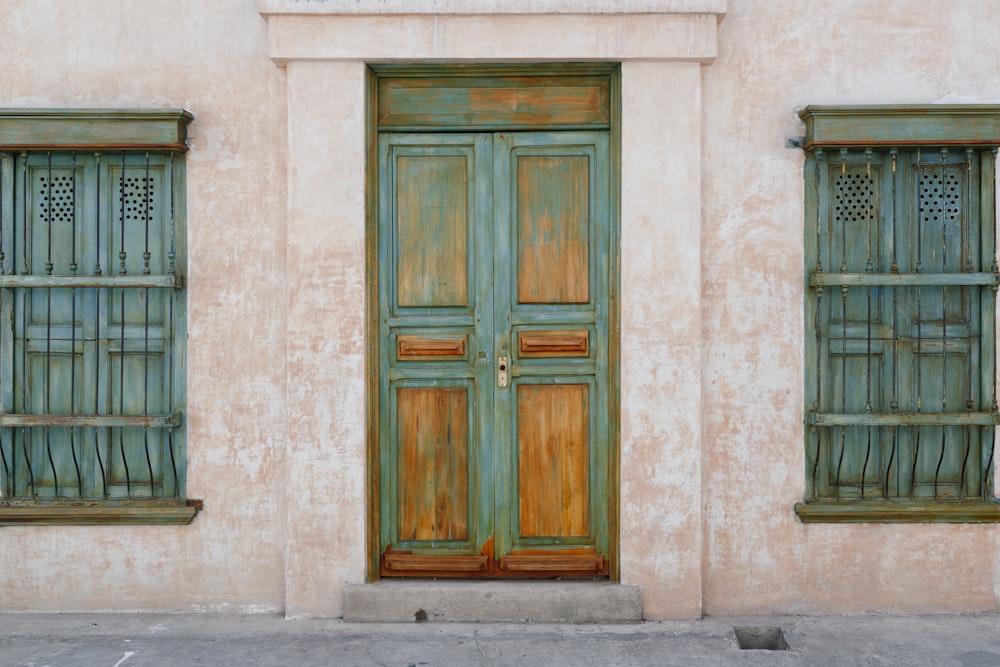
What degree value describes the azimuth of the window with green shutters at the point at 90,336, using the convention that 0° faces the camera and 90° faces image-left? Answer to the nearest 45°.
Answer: approximately 0°

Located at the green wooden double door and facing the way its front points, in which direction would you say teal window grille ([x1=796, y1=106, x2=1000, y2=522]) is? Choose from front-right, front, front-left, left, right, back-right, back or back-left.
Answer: left

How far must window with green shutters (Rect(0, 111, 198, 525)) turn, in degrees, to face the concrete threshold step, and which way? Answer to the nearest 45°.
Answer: approximately 45° to its left

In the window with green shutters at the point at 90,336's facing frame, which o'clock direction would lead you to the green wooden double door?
The green wooden double door is roughly at 10 o'clock from the window with green shutters.

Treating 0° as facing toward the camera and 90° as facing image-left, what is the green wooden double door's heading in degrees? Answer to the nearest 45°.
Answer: approximately 0°

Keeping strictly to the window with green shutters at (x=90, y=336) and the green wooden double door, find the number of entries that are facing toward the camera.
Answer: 2

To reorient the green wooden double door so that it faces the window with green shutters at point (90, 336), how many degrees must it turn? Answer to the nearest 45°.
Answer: approximately 90° to its right

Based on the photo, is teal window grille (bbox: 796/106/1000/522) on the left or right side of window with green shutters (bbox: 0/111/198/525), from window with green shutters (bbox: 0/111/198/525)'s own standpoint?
on its left
